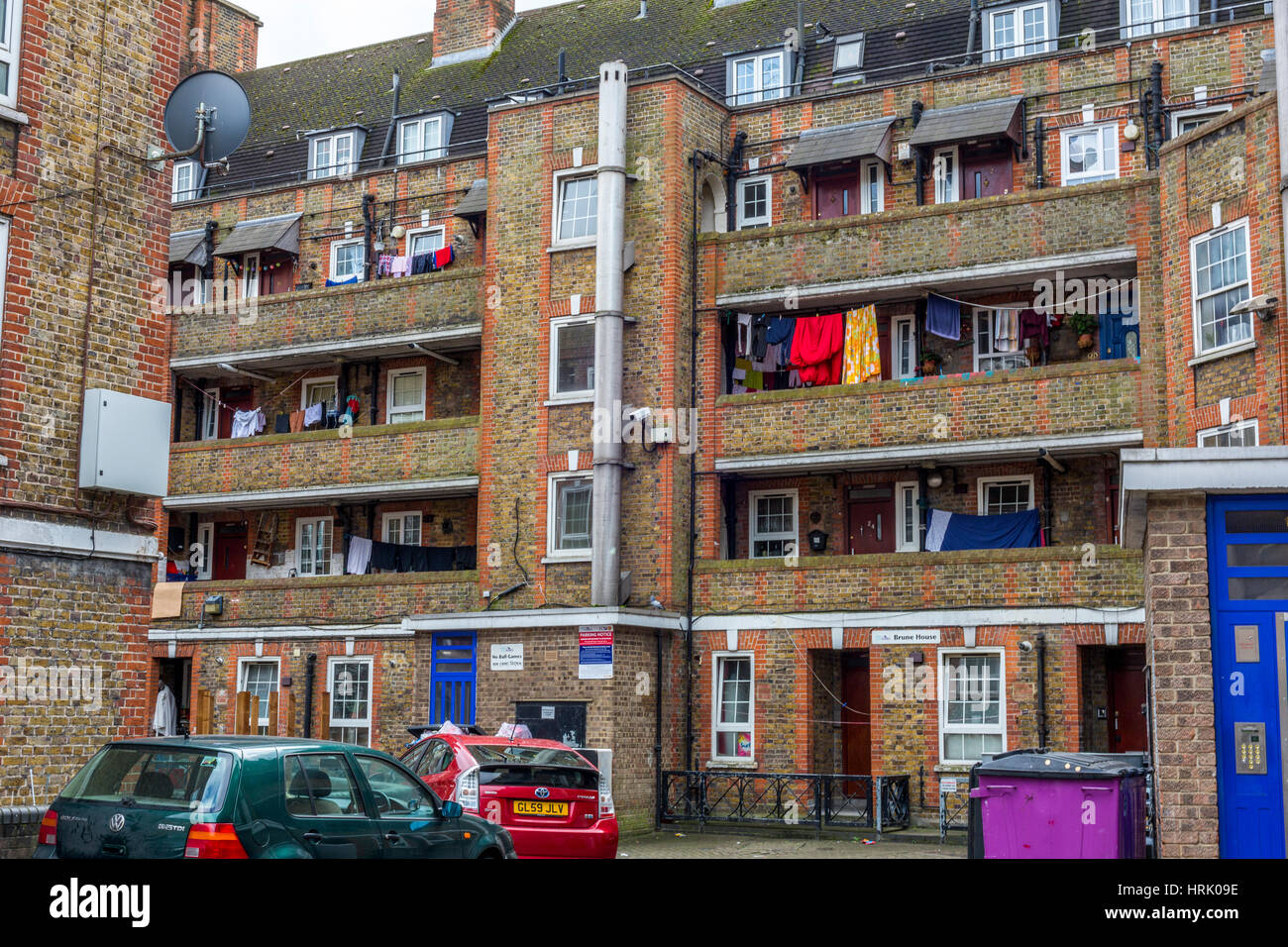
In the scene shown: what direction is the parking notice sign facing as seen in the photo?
toward the camera

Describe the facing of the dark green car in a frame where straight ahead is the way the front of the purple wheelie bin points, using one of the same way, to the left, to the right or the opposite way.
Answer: the opposite way

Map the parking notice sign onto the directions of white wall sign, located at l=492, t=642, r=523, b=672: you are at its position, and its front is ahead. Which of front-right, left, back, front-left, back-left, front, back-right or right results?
front-left

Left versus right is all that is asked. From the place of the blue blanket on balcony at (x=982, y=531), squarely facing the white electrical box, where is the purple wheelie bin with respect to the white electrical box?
left

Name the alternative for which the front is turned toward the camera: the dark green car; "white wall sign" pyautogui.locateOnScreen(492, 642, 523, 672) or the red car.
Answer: the white wall sign

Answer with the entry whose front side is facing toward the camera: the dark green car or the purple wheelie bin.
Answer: the purple wheelie bin

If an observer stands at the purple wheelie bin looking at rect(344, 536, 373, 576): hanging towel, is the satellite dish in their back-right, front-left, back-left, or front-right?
front-left

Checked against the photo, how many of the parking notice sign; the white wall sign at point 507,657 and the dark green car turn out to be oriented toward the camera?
2

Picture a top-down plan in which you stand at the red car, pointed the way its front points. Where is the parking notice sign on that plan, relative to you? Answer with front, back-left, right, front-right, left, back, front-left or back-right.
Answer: front-right

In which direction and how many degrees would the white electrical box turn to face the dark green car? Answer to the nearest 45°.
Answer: approximately 45° to its right

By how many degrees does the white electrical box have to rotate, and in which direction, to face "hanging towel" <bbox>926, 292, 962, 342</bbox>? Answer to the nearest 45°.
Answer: approximately 90° to its left

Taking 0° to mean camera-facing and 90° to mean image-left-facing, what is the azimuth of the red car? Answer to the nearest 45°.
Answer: approximately 135°

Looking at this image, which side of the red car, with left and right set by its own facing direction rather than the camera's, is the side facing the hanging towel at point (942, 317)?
right

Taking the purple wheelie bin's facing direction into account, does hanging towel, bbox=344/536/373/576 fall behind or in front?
behind

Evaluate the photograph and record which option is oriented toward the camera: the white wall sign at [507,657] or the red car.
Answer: the white wall sign
